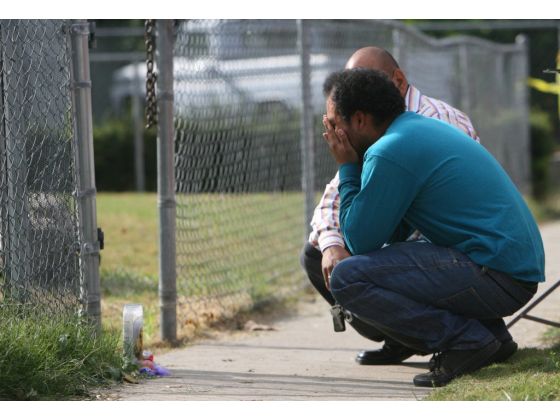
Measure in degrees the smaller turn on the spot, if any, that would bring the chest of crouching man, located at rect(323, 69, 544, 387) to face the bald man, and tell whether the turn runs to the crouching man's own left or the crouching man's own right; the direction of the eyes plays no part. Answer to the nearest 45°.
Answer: approximately 45° to the crouching man's own right

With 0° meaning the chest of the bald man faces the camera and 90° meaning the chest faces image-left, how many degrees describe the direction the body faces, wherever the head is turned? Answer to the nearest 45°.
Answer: approximately 90°

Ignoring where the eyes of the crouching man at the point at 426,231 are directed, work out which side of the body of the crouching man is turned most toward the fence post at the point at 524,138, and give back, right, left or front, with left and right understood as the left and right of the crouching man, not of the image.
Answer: right

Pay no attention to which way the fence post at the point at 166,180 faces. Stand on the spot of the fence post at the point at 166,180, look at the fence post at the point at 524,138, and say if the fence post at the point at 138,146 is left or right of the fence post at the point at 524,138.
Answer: left

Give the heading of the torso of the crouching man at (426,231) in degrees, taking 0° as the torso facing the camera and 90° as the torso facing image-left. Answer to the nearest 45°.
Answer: approximately 90°

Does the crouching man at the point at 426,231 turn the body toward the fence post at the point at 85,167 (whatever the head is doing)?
yes

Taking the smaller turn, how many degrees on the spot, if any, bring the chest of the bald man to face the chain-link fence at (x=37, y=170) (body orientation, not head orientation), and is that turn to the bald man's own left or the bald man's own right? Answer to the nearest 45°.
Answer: approximately 45° to the bald man's own left

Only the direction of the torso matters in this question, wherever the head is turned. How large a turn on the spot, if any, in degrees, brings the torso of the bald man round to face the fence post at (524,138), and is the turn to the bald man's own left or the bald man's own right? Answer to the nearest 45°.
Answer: approximately 90° to the bald man's own right

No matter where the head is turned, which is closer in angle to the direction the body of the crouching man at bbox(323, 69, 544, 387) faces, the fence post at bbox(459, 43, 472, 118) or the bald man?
the bald man

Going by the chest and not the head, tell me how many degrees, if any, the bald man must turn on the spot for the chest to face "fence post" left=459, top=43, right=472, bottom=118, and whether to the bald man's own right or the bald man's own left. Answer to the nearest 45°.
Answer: approximately 90° to the bald man's own right

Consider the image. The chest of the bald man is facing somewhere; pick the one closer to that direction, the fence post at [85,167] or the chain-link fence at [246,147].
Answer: the fence post

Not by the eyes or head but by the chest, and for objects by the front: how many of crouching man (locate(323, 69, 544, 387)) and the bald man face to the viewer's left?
2
